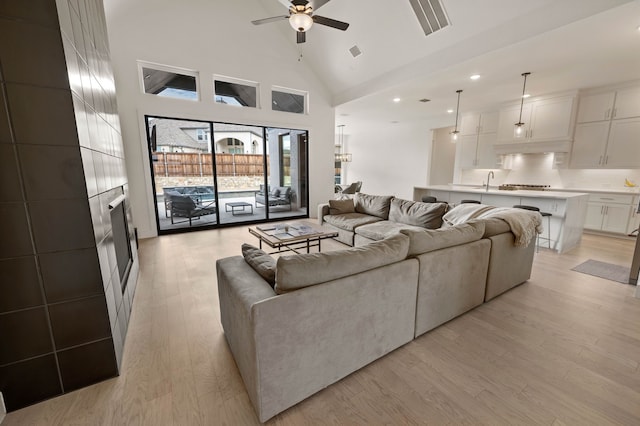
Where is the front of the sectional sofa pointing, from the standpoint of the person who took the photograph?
facing away from the viewer and to the left of the viewer

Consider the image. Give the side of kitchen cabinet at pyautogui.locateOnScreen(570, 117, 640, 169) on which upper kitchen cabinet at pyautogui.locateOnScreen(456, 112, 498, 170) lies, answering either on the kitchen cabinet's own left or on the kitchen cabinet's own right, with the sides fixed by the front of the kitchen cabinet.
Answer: on the kitchen cabinet's own right

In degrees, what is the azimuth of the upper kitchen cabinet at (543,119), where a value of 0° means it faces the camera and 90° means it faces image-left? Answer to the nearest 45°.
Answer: approximately 45°

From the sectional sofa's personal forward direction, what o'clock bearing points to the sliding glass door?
The sliding glass door is roughly at 12 o'clock from the sectional sofa.

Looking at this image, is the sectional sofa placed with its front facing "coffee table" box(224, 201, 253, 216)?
yes
